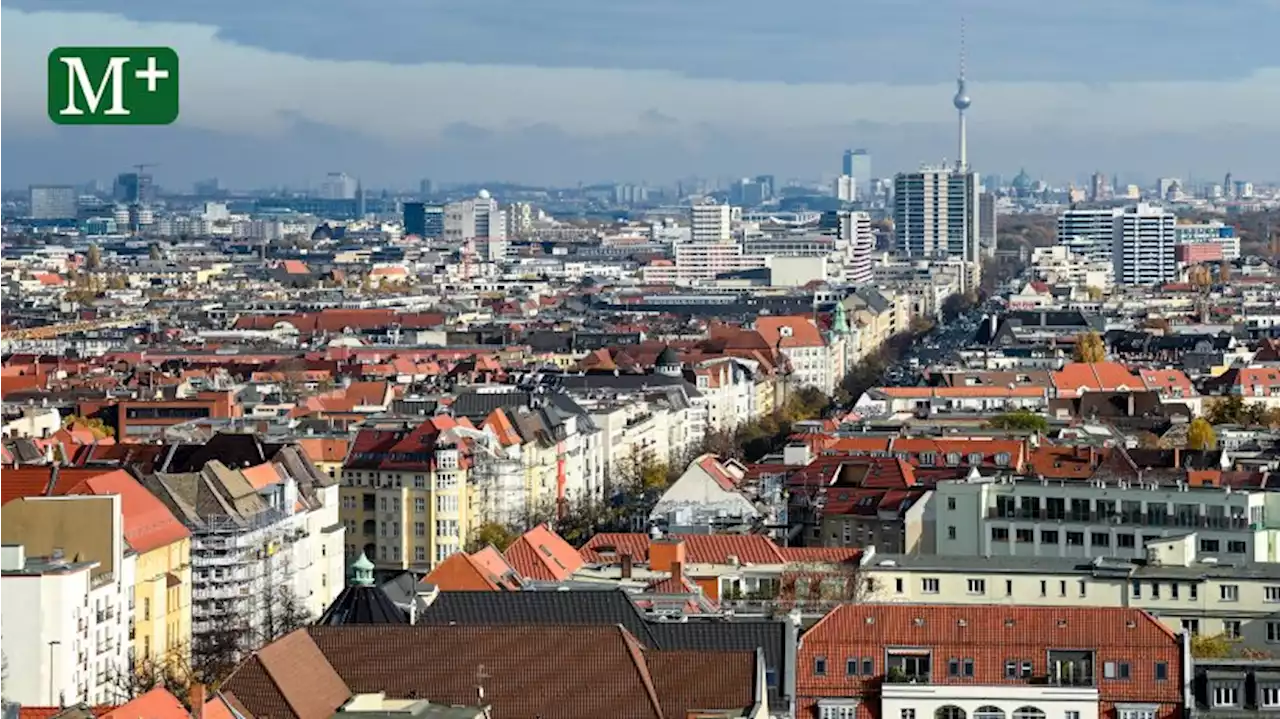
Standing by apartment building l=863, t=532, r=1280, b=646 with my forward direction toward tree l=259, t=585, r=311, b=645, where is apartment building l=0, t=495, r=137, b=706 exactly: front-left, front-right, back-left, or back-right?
front-left

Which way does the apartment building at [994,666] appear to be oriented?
toward the camera

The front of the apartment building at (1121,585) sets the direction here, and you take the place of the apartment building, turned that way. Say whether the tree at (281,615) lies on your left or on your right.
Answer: on your right

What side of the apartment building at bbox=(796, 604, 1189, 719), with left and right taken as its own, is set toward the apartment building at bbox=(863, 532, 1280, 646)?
back

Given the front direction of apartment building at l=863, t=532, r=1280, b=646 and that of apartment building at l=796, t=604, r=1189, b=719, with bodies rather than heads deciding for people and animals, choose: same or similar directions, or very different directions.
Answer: same or similar directions

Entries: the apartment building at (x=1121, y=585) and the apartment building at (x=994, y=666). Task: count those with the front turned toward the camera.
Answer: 2

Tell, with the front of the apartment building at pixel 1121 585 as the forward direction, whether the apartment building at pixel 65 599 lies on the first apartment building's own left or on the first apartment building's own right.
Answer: on the first apartment building's own right

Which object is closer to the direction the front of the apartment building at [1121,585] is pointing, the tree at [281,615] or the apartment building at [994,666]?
the apartment building

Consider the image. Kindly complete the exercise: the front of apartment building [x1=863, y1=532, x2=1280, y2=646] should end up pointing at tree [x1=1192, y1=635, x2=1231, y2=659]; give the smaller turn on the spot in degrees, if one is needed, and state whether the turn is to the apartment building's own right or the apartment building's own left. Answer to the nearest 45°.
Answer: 0° — it already faces it

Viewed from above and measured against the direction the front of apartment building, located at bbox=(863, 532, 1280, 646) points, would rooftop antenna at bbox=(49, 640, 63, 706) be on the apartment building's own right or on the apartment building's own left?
on the apartment building's own right

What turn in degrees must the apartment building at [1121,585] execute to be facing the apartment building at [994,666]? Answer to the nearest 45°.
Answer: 0° — it already faces it
